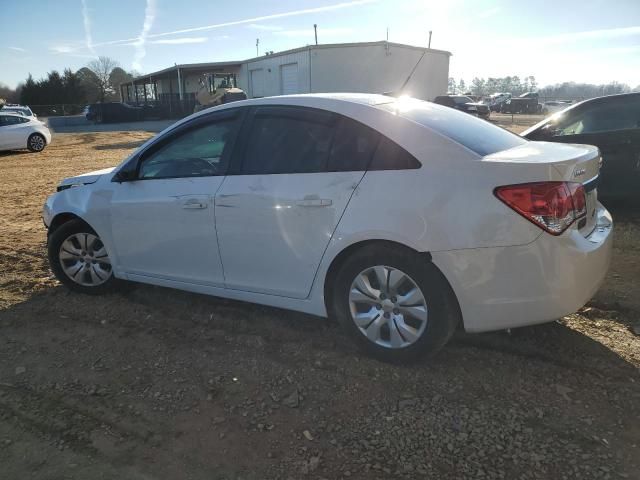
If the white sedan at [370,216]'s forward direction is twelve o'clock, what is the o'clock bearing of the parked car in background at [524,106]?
The parked car in background is roughly at 2 o'clock from the white sedan.

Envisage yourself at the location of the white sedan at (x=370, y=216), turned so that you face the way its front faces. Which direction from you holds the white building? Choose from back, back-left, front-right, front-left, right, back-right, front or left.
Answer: front-right

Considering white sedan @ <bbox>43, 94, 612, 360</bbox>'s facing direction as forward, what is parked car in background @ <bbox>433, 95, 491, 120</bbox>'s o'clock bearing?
The parked car in background is roughly at 2 o'clock from the white sedan.

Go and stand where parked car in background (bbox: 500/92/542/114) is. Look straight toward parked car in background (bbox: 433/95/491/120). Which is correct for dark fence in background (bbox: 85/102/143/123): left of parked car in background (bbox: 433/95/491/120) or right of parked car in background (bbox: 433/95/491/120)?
right

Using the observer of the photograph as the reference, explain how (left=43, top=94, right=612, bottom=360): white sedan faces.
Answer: facing away from the viewer and to the left of the viewer

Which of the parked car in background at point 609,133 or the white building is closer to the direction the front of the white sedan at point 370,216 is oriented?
the white building

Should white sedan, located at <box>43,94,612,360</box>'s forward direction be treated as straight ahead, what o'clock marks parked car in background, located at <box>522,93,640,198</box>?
The parked car in background is roughly at 3 o'clock from the white sedan.

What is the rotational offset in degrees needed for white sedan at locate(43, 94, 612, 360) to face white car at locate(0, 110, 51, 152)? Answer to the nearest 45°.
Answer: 0° — it already faces it
